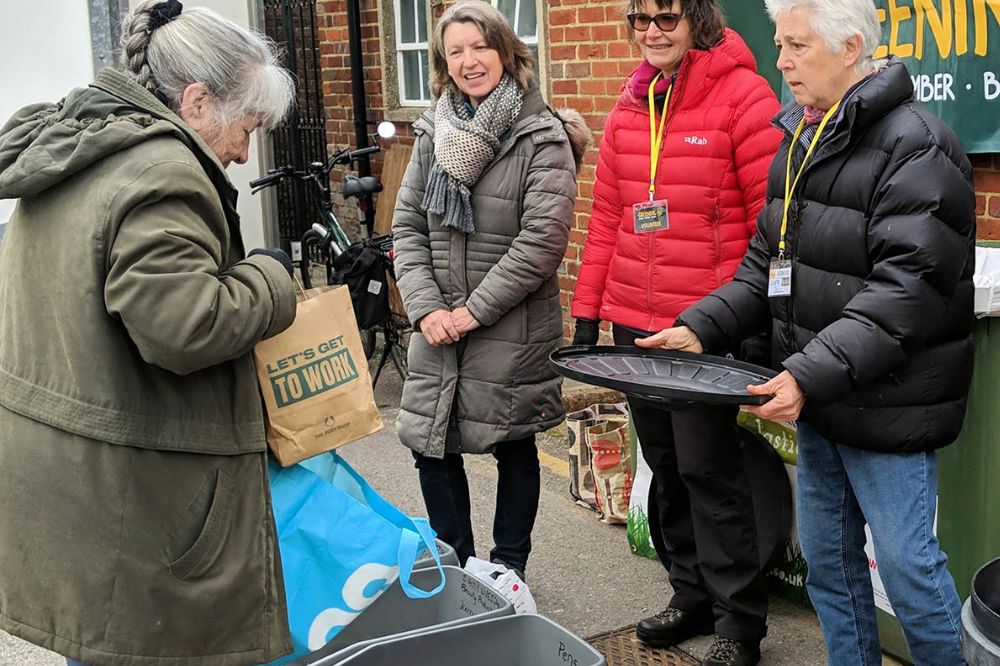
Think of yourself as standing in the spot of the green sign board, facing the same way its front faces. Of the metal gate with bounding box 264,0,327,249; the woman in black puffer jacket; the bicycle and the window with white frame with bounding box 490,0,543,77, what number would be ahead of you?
1

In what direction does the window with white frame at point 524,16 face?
toward the camera

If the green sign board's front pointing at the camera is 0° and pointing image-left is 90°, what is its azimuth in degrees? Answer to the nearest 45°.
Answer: approximately 0°

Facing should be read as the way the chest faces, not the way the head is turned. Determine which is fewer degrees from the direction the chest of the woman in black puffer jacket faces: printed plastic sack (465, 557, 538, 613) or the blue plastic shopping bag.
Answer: the blue plastic shopping bag

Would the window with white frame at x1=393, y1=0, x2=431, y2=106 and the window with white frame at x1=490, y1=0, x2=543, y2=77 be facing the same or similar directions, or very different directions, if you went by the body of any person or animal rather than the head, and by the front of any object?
same or similar directions

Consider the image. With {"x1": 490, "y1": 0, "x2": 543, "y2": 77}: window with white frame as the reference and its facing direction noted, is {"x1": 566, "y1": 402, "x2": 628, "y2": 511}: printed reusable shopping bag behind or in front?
in front

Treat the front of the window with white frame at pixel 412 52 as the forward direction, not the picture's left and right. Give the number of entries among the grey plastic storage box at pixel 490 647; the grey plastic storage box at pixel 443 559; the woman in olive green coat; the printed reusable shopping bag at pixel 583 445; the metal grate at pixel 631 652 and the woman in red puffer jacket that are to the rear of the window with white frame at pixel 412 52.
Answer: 0

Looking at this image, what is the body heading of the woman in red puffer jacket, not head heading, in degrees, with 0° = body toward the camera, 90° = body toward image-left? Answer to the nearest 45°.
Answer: approximately 45°

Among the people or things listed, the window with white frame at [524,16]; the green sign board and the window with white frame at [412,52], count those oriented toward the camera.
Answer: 3

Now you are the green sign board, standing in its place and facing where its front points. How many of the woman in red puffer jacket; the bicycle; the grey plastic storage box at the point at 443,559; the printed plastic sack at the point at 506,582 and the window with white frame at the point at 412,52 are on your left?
0

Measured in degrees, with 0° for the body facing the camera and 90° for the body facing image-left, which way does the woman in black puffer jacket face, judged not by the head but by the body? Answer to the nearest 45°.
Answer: approximately 45°

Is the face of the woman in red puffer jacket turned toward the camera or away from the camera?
toward the camera

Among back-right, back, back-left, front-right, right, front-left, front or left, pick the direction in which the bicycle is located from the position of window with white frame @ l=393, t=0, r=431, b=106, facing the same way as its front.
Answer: front

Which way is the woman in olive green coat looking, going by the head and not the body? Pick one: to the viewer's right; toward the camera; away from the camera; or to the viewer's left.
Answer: to the viewer's right

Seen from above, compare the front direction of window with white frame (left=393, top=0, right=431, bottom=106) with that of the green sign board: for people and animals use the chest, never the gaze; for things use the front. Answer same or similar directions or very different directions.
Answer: same or similar directions

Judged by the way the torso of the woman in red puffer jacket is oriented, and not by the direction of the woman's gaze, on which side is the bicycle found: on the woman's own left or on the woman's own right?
on the woman's own right
